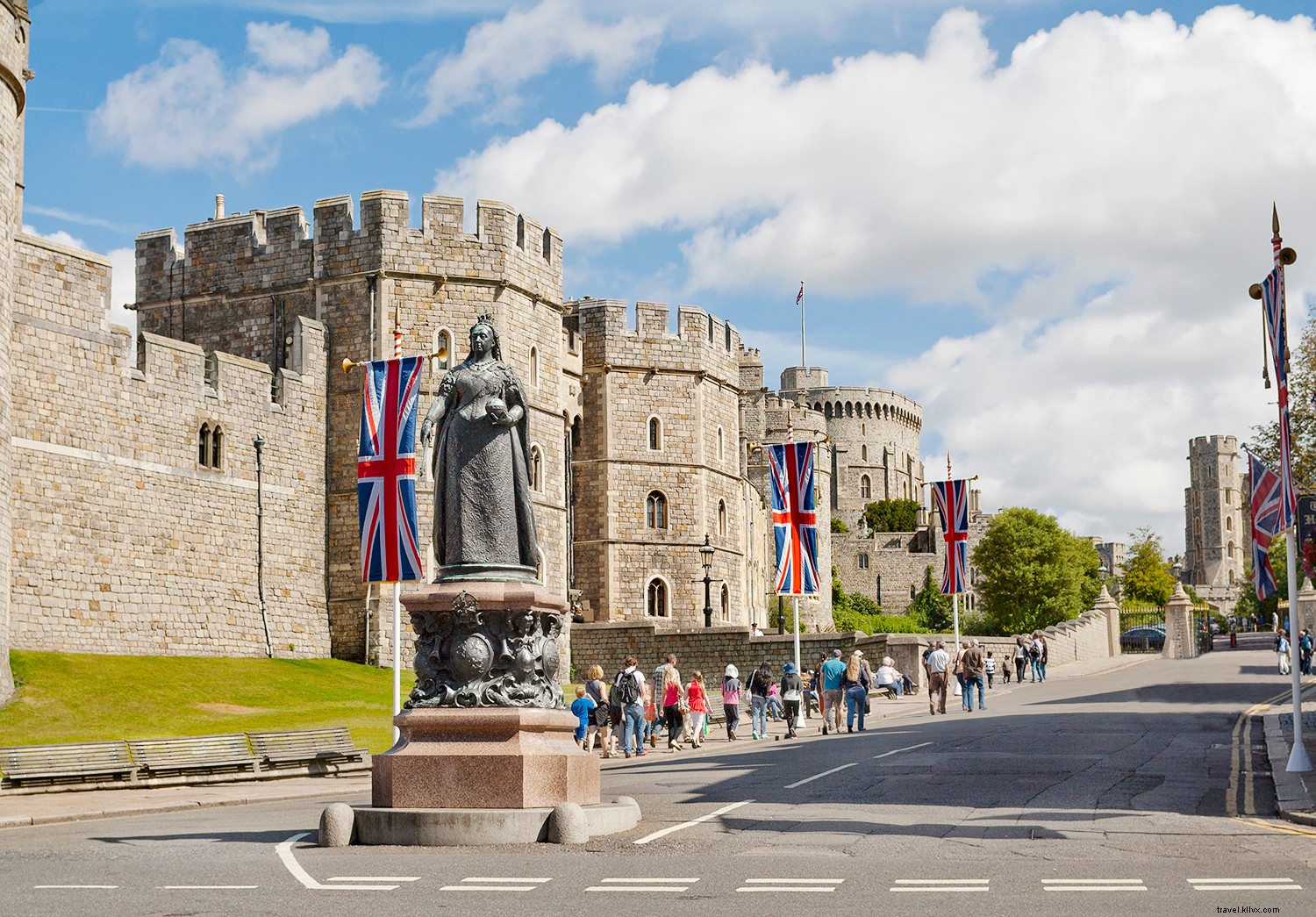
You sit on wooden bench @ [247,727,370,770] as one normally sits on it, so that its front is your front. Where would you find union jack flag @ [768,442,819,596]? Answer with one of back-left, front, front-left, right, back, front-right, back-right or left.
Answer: left

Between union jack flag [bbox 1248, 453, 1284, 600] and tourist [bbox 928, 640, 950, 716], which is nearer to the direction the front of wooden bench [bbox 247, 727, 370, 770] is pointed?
the union jack flag

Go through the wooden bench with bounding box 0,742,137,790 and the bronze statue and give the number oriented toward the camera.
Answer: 2

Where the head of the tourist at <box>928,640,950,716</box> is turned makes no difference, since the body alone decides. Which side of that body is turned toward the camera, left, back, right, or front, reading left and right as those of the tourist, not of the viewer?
back

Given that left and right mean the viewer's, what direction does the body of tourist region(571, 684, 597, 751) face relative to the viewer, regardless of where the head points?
facing away from the viewer and to the right of the viewer

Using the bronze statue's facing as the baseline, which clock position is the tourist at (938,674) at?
The tourist is roughly at 7 o'clock from the bronze statue.

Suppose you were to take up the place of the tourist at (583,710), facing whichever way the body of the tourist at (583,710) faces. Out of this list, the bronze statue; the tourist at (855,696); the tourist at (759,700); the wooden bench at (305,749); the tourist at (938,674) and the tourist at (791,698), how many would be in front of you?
4

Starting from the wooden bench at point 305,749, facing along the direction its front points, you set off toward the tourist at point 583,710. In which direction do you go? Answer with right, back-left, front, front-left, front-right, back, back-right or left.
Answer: front-left

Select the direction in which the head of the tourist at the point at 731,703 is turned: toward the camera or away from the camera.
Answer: away from the camera
